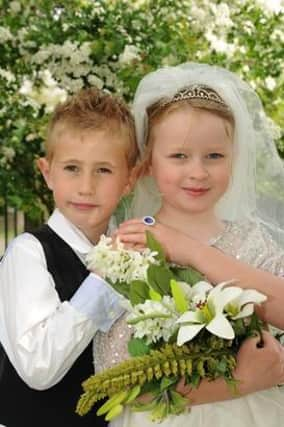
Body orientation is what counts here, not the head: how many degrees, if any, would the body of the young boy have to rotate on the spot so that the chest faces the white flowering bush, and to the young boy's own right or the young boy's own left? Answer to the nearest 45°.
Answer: approximately 135° to the young boy's own left

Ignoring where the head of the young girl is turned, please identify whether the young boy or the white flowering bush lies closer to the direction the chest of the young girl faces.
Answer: the young boy

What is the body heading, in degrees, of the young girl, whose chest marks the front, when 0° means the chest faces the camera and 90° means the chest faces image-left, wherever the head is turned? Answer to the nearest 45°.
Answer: approximately 0°

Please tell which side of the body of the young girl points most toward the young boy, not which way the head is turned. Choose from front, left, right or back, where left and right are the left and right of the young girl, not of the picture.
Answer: right

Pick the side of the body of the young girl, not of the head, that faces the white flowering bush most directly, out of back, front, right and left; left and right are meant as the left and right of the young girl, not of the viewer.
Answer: back

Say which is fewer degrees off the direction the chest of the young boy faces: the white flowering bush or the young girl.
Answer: the young girl
